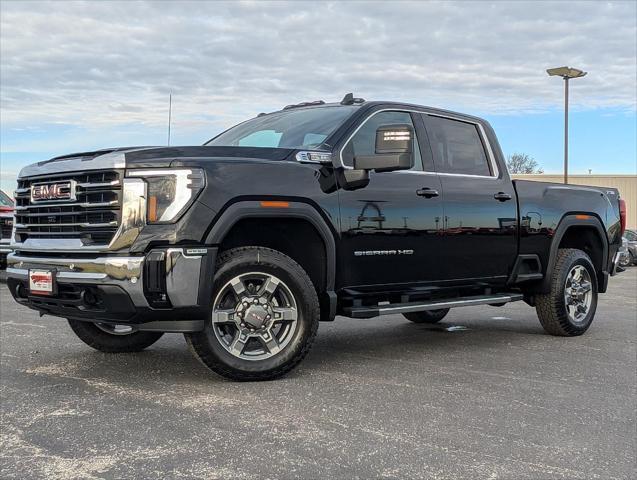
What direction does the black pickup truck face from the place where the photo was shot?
facing the viewer and to the left of the viewer
